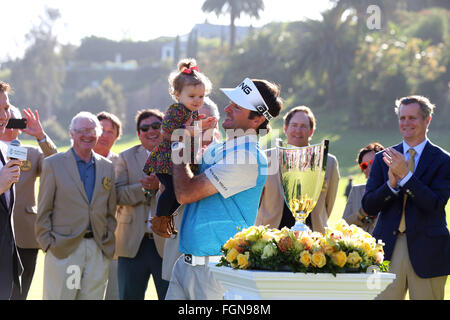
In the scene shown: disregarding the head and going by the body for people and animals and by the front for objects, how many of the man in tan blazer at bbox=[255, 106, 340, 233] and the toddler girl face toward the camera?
1

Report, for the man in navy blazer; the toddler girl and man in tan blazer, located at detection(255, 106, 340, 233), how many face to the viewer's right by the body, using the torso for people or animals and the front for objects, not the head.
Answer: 1

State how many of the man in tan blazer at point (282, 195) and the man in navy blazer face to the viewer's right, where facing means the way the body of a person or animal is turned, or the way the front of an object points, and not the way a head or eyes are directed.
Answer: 0

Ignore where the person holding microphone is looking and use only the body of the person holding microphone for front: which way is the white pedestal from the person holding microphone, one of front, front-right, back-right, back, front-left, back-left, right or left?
front

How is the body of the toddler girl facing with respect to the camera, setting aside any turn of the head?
to the viewer's right

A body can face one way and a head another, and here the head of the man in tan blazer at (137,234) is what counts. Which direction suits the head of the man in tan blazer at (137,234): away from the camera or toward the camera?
toward the camera

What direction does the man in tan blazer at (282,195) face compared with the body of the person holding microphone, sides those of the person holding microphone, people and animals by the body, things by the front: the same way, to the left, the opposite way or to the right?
to the right

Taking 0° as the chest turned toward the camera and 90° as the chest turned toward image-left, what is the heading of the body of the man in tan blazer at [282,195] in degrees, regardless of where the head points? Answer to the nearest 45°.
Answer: approximately 0°

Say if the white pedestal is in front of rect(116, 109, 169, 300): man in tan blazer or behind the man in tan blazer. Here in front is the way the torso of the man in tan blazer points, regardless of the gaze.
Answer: in front

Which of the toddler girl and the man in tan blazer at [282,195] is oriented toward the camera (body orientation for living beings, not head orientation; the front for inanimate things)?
the man in tan blazer

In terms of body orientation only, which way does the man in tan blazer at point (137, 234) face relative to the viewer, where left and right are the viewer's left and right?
facing the viewer and to the right of the viewer

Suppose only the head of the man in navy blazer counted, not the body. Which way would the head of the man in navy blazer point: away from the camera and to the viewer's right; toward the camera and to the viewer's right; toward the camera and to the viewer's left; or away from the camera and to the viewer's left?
toward the camera and to the viewer's left

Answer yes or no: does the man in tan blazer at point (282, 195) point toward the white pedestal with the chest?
yes

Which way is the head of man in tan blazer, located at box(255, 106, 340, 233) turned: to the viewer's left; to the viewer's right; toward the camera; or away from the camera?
toward the camera
